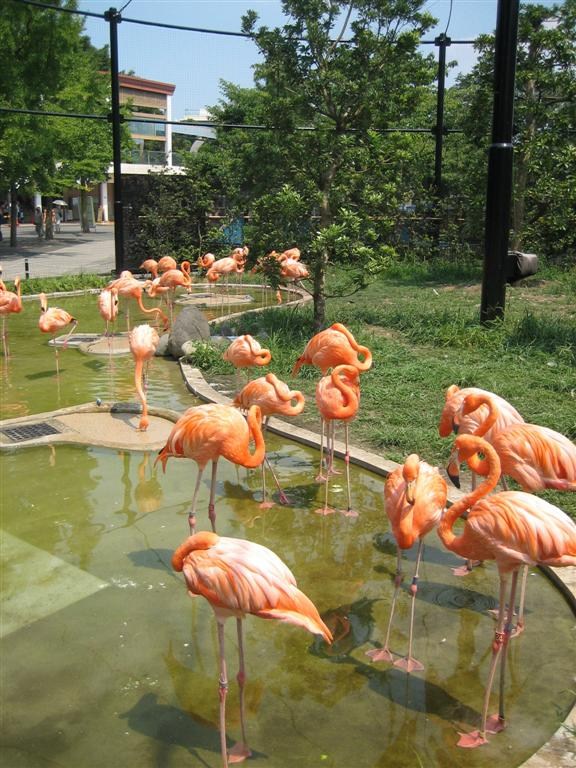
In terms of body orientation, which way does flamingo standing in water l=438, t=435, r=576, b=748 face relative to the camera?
to the viewer's left

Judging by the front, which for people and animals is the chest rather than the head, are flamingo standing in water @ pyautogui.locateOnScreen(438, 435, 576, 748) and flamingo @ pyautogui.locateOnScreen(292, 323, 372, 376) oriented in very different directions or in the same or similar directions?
very different directions

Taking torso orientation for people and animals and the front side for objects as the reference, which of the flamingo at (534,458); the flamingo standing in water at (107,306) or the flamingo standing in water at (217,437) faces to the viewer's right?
the flamingo standing in water at (217,437)

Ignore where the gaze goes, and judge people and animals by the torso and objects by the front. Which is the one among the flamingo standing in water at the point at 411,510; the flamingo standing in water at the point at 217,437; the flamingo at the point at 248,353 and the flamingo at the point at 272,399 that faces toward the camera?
the flamingo standing in water at the point at 411,510

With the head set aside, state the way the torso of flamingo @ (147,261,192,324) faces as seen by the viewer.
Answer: to the viewer's right

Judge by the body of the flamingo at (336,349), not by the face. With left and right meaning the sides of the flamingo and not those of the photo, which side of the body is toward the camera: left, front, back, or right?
right

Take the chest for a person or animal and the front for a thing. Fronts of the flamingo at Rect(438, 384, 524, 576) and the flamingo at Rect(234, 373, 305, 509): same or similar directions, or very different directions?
very different directions

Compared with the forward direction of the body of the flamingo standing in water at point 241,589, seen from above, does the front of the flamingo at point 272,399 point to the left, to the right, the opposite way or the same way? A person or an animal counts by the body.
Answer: the opposite way

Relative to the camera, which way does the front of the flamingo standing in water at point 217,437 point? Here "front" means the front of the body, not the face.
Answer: to the viewer's right

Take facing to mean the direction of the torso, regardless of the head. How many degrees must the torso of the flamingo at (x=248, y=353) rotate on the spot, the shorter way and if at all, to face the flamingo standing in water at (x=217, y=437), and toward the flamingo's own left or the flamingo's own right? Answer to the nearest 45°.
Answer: approximately 90° to the flamingo's own right

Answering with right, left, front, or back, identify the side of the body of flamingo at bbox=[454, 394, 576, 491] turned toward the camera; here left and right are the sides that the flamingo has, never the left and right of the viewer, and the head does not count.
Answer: left

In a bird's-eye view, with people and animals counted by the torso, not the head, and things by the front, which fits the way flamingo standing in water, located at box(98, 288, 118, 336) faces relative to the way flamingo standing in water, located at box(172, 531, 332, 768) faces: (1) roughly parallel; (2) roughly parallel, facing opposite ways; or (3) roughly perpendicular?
roughly perpendicular

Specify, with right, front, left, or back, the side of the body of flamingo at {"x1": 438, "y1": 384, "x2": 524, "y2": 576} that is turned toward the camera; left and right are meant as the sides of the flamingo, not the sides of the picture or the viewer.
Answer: left
